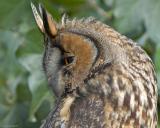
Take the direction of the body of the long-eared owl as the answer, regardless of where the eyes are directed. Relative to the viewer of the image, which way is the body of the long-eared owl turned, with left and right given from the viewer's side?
facing to the left of the viewer
